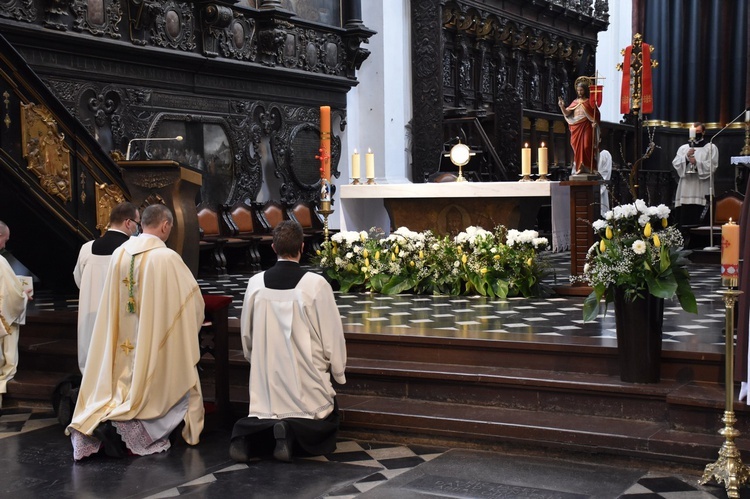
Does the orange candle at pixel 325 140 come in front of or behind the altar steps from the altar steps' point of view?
behind

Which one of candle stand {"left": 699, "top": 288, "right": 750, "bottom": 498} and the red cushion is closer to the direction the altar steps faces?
the candle stand

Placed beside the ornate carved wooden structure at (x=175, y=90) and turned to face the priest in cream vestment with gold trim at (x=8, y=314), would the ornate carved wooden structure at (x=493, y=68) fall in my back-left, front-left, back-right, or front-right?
back-left

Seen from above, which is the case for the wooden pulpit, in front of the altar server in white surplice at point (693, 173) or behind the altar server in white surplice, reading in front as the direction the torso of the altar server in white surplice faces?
in front

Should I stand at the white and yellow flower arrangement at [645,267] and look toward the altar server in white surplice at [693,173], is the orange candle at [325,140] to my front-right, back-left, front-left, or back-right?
front-left

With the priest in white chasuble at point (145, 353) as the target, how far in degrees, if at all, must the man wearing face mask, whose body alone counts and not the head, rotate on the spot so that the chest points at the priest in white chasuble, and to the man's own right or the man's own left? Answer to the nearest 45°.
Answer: approximately 135° to the man's own right

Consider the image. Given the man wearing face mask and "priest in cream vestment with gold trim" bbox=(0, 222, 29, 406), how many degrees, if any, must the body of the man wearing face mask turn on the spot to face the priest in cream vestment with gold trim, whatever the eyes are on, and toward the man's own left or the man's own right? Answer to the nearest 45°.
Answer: approximately 90° to the man's own left

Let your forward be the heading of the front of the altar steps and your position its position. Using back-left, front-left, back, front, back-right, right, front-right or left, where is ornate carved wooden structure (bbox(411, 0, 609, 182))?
back

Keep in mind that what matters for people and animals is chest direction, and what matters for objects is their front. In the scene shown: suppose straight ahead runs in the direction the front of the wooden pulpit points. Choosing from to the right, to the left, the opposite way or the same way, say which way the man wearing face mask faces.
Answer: the opposite way

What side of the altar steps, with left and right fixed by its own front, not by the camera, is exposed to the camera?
front

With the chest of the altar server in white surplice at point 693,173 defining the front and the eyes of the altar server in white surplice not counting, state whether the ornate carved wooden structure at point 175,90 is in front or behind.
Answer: in front

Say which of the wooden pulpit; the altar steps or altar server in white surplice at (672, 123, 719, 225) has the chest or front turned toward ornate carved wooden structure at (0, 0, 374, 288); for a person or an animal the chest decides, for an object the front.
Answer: the altar server in white surplice

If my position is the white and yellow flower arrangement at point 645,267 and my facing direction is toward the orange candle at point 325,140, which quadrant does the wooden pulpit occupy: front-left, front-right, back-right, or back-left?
front-left

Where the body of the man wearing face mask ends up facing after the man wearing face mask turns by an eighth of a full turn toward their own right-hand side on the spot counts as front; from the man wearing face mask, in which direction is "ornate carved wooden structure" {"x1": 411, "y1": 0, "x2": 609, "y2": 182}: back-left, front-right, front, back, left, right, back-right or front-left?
front-left

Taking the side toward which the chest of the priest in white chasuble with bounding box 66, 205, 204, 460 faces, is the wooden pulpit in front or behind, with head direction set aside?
in front

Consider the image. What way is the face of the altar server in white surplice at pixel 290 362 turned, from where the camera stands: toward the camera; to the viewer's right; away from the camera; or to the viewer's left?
away from the camera

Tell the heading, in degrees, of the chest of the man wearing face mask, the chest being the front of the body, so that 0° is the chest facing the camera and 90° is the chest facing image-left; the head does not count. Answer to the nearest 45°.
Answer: approximately 225°
